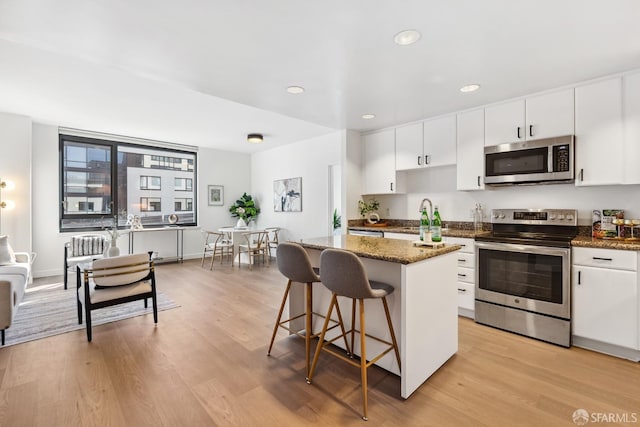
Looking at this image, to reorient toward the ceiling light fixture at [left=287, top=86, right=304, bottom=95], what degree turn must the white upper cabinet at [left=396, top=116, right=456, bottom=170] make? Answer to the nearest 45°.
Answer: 0° — it already faces it

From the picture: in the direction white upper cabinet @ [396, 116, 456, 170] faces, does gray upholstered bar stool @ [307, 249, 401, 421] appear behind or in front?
in front

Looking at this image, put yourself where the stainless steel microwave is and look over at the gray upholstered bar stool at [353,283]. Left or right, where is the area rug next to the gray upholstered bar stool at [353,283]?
right

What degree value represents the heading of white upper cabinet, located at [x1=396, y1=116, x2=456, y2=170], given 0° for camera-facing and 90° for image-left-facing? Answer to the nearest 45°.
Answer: approximately 45°

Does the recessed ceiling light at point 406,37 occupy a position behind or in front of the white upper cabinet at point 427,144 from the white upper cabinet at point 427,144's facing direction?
in front

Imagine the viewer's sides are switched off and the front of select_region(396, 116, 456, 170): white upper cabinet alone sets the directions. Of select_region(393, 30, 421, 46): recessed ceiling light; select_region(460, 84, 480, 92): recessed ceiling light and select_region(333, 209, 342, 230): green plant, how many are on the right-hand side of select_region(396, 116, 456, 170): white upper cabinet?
1

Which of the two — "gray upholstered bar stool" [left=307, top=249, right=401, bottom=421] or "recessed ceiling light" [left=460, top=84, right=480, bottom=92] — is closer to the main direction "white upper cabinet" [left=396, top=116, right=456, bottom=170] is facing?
the gray upholstered bar stool

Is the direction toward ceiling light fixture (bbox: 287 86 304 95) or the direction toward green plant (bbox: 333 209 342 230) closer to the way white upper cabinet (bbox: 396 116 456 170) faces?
the ceiling light fixture

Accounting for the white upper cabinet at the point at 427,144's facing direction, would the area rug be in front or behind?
in front
